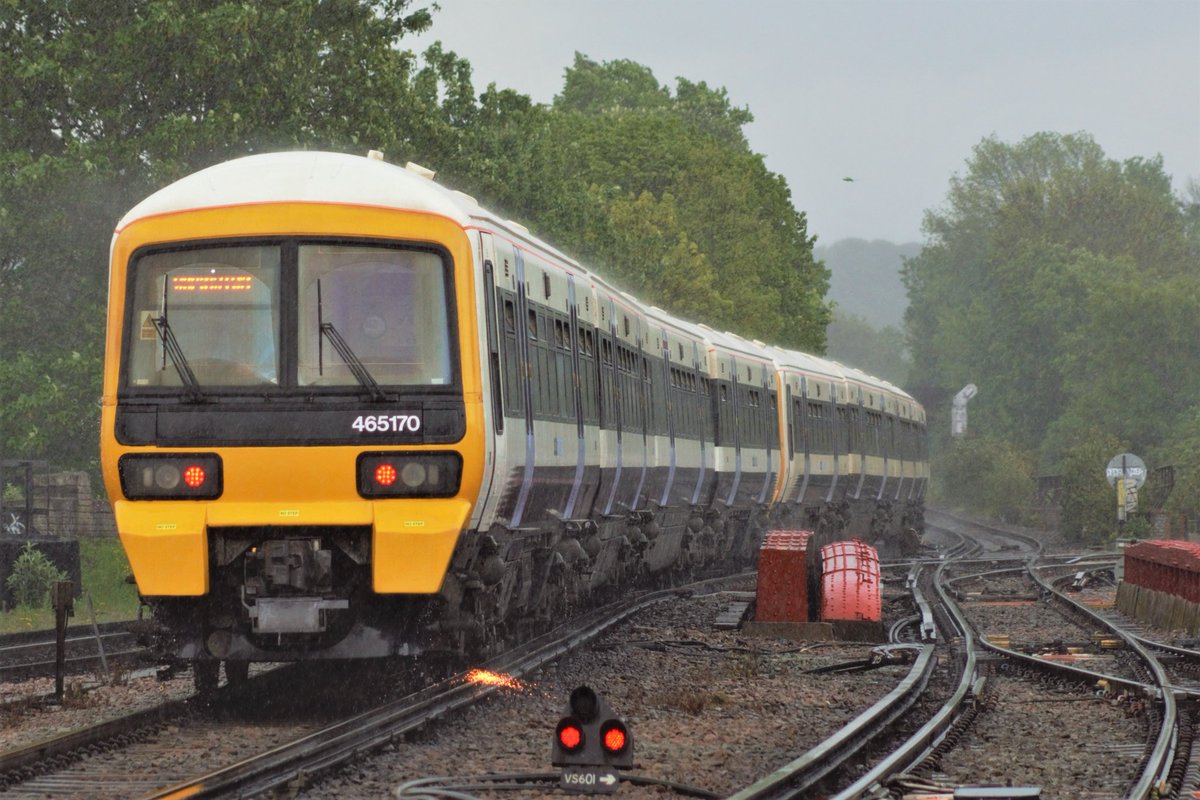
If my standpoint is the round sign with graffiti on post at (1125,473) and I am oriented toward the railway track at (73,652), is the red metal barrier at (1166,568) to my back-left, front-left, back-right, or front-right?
front-left

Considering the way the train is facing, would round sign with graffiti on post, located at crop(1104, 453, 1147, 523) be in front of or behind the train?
behind

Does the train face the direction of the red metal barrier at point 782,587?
no

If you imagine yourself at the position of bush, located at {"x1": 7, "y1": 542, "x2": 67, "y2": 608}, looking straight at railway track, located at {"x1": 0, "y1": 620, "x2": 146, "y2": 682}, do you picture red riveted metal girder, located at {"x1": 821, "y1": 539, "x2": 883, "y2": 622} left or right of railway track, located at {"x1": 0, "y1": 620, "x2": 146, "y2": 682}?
left

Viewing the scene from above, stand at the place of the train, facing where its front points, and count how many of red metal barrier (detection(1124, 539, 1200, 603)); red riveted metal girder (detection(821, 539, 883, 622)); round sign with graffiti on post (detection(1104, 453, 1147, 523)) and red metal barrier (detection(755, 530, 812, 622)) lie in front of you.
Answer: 0

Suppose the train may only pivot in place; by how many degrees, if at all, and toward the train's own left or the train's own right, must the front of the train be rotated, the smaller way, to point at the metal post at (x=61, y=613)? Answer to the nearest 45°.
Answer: approximately 90° to the train's own right

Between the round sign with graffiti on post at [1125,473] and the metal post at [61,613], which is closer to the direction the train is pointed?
the metal post

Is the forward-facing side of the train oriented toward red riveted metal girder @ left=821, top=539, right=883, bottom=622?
no

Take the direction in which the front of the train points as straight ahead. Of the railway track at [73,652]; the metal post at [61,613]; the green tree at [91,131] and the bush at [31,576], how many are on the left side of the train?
0

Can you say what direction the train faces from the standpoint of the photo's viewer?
facing the viewer and to the left of the viewer
